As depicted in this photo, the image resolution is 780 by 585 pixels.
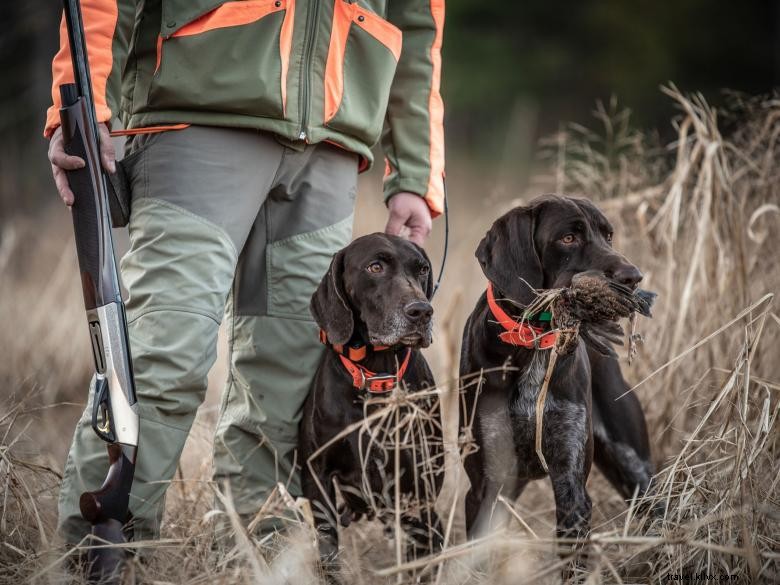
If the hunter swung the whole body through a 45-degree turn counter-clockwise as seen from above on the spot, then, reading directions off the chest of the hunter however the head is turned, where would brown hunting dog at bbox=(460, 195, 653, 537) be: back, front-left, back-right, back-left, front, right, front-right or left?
front

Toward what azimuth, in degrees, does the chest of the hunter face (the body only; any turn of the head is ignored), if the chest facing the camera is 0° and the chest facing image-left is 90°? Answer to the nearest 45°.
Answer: approximately 315°
